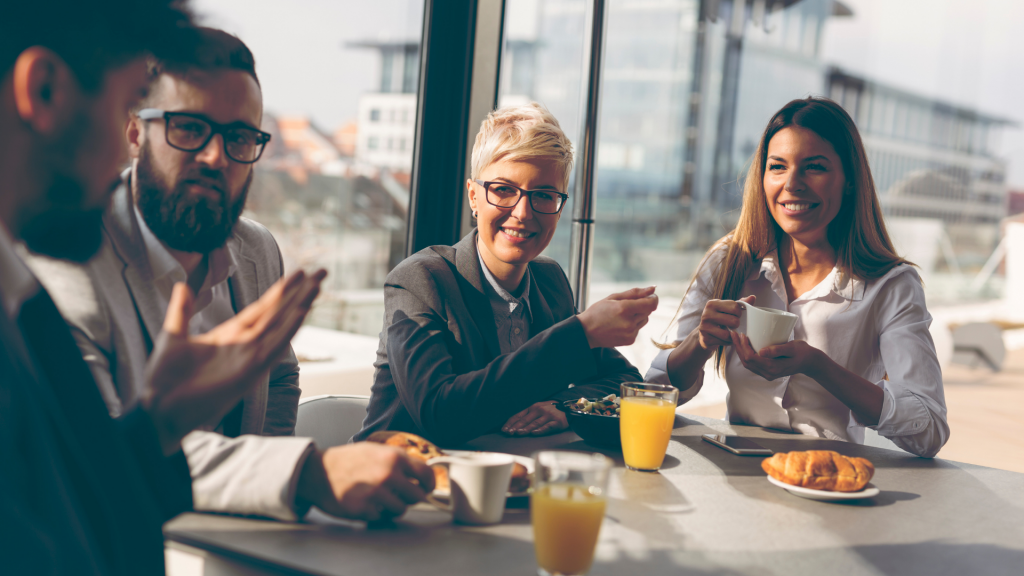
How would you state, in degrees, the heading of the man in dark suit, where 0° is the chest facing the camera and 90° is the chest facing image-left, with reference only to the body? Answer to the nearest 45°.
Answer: approximately 225°

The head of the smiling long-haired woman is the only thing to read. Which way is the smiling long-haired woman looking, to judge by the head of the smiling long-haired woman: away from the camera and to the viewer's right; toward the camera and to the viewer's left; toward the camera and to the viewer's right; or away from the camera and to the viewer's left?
toward the camera and to the viewer's left

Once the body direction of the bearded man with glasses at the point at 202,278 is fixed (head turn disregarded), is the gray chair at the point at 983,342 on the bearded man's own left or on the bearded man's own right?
on the bearded man's own left

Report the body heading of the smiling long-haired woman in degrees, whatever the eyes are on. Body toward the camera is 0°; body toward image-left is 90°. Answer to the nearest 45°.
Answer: approximately 45°

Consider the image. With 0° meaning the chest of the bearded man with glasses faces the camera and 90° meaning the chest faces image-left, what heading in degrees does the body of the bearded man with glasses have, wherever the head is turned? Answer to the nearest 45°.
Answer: approximately 315°
